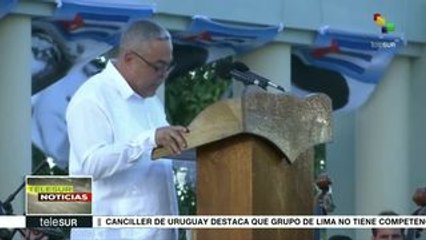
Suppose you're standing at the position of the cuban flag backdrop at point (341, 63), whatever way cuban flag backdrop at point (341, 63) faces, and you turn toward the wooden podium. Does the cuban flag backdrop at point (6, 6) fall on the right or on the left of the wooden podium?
right

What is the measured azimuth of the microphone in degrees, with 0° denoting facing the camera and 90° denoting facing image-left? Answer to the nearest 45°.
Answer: approximately 90°

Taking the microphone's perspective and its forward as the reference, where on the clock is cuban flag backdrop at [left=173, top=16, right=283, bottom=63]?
The cuban flag backdrop is roughly at 3 o'clock from the microphone.
